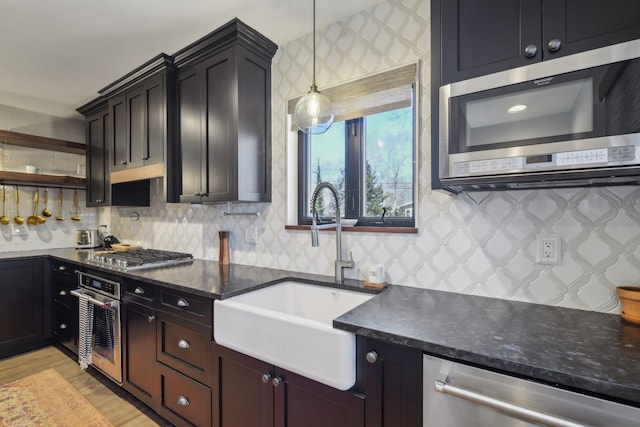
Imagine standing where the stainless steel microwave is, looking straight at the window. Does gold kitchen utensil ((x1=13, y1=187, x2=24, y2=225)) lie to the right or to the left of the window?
left

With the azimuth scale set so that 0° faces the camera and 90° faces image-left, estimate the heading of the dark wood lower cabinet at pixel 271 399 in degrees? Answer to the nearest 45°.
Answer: approximately 45°

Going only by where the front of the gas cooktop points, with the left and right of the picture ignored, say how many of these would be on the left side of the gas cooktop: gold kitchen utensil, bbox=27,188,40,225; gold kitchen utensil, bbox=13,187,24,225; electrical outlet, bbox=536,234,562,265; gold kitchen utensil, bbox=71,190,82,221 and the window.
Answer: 2

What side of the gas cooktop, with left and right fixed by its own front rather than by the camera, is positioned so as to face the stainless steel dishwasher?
left

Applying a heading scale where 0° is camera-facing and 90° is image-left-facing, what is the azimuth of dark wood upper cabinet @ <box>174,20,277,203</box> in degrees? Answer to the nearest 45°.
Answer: approximately 45°

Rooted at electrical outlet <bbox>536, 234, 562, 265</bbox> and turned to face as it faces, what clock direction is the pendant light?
The pendant light is roughly at 2 o'clock from the electrical outlet.

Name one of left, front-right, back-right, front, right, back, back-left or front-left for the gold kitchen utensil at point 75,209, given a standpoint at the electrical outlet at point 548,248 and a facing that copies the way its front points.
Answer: right

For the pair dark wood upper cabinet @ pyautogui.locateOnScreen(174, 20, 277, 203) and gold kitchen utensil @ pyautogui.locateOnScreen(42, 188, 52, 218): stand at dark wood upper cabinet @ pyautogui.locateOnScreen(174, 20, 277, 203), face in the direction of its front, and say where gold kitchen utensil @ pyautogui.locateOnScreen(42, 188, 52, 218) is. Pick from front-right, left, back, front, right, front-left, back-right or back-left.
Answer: right

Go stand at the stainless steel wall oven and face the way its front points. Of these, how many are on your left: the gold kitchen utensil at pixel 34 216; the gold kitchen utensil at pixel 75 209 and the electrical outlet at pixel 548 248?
1

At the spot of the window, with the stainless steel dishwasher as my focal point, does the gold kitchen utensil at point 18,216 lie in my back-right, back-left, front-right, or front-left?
back-right

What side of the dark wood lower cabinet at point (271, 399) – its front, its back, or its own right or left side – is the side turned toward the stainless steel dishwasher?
left

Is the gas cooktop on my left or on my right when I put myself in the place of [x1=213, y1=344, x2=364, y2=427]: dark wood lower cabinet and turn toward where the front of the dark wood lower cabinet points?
on my right
